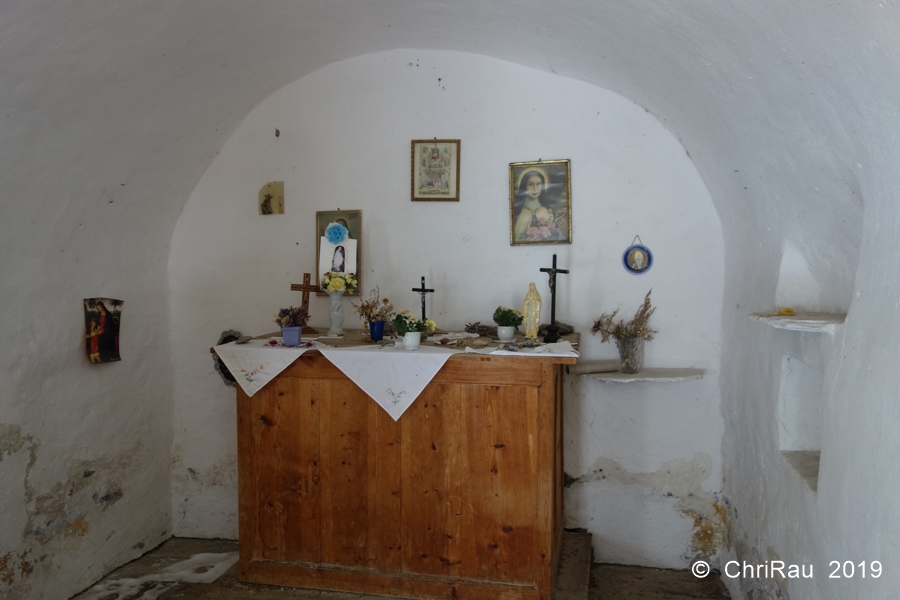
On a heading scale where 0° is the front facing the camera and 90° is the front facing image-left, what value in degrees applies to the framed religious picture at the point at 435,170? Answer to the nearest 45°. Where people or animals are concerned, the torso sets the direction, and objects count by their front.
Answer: approximately 0°

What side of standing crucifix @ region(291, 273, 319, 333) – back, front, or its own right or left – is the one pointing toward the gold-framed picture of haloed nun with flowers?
left

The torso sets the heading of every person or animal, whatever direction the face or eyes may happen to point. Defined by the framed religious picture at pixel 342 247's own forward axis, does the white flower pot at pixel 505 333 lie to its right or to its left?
on its left
